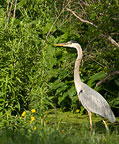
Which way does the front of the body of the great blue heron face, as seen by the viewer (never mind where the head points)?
to the viewer's left
